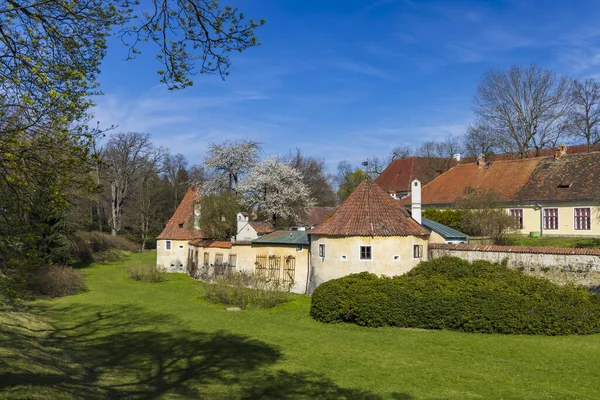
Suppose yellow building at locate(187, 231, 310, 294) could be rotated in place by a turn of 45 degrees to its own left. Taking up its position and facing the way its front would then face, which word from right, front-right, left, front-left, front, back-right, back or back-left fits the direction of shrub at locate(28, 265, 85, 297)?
right

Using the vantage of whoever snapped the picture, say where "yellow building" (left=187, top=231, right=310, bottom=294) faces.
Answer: facing the viewer and to the left of the viewer

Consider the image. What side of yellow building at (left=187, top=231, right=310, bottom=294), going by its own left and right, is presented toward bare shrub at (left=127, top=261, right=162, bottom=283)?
right

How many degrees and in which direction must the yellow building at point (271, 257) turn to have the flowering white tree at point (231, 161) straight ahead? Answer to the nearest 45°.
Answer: approximately 135° to its right

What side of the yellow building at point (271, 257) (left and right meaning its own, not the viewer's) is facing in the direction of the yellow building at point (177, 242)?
right

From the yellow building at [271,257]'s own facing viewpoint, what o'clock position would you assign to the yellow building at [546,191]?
the yellow building at [546,191] is roughly at 7 o'clock from the yellow building at [271,257].

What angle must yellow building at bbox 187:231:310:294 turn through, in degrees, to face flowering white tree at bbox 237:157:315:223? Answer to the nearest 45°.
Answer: approximately 135° to its right

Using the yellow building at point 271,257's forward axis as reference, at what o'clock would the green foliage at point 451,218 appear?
The green foliage is roughly at 7 o'clock from the yellow building.

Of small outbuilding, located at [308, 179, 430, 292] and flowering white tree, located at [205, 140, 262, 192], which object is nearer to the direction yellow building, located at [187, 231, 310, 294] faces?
the small outbuilding

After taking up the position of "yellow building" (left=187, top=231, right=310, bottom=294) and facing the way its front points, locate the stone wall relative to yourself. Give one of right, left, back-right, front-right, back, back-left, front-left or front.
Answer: left

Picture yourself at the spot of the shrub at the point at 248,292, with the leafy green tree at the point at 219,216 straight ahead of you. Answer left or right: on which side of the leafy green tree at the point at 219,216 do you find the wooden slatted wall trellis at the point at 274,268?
right

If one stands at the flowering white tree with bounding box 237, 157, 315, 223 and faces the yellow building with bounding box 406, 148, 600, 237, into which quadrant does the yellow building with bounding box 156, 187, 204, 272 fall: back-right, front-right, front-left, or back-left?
back-right

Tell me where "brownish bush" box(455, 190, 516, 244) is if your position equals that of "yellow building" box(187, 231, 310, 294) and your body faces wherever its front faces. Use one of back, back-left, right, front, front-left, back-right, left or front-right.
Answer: back-left

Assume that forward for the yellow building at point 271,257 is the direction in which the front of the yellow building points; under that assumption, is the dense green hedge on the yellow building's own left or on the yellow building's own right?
on the yellow building's own left

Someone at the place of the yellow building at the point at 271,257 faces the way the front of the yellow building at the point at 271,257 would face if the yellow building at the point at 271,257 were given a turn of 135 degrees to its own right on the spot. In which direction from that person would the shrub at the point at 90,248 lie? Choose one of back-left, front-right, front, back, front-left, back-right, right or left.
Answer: front-left
